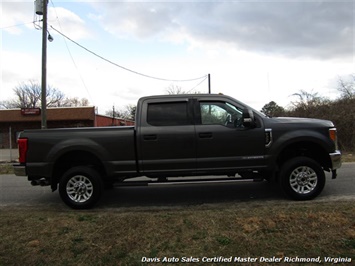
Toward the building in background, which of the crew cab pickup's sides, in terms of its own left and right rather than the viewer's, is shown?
left

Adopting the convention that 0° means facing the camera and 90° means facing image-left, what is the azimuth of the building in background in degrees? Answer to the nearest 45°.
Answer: approximately 0°

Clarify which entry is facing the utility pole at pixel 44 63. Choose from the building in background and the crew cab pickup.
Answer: the building in background

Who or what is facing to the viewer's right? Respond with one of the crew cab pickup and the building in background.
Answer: the crew cab pickup

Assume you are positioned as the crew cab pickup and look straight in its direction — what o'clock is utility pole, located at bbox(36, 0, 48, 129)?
The utility pole is roughly at 8 o'clock from the crew cab pickup.

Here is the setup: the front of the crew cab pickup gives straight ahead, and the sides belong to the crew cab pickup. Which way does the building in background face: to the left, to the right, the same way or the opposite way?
to the right

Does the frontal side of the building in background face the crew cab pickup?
yes

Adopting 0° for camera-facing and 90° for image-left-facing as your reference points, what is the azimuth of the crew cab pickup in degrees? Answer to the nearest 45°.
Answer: approximately 270°

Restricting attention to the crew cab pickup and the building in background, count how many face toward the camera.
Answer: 1

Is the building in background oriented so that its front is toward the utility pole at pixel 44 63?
yes
